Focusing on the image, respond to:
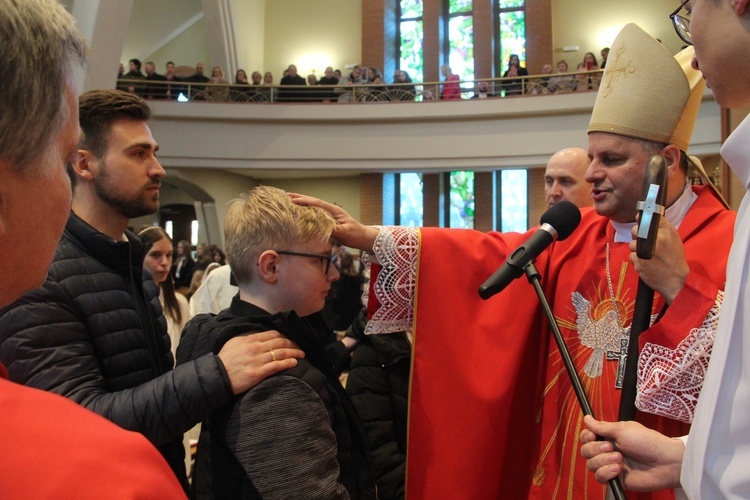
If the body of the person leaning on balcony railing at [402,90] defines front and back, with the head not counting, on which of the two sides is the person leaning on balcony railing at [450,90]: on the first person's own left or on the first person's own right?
on the first person's own left

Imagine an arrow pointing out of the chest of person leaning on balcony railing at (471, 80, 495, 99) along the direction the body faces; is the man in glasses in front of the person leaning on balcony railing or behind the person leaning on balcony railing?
in front

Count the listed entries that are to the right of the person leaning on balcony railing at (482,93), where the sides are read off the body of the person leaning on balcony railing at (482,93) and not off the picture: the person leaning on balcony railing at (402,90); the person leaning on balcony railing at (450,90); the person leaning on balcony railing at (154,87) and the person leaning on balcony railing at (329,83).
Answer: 4

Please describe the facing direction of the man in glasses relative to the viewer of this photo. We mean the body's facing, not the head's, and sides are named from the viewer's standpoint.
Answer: facing to the left of the viewer

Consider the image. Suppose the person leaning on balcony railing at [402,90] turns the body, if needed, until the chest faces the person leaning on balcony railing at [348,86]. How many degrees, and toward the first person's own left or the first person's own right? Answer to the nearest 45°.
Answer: approximately 90° to the first person's own right

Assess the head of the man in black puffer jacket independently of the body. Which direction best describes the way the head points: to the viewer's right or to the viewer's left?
to the viewer's right

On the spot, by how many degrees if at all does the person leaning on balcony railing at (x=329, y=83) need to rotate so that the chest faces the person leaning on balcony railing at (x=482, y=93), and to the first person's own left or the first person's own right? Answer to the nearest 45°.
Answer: approximately 90° to the first person's own left

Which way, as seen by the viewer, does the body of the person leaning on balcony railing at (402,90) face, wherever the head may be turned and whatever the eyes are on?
toward the camera

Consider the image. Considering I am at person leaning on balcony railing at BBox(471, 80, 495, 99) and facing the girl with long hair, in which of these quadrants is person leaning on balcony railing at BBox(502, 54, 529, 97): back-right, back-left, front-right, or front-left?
back-left

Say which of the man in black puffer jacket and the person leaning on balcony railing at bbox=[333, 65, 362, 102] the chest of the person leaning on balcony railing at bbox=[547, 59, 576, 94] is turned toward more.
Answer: the man in black puffer jacket

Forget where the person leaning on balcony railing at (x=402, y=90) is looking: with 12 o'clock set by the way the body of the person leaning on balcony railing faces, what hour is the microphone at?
The microphone is roughly at 12 o'clock from the person leaning on balcony railing.

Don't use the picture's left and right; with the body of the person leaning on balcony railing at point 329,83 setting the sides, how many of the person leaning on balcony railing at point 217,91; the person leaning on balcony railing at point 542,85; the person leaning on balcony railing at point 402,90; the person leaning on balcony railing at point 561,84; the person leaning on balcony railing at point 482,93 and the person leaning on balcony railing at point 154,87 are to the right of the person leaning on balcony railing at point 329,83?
2

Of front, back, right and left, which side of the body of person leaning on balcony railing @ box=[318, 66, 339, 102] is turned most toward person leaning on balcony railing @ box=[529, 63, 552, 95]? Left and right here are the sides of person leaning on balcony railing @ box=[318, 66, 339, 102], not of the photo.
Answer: left

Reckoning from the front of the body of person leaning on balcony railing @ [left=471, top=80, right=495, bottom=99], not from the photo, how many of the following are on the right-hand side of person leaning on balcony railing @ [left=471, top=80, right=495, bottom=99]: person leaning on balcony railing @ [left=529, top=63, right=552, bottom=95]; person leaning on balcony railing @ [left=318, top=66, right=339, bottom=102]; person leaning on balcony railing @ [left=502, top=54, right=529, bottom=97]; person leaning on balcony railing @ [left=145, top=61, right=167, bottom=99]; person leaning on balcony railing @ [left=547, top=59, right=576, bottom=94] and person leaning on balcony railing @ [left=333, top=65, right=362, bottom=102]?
3

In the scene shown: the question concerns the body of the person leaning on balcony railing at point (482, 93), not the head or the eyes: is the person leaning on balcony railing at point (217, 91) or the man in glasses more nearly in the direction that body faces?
the man in glasses
